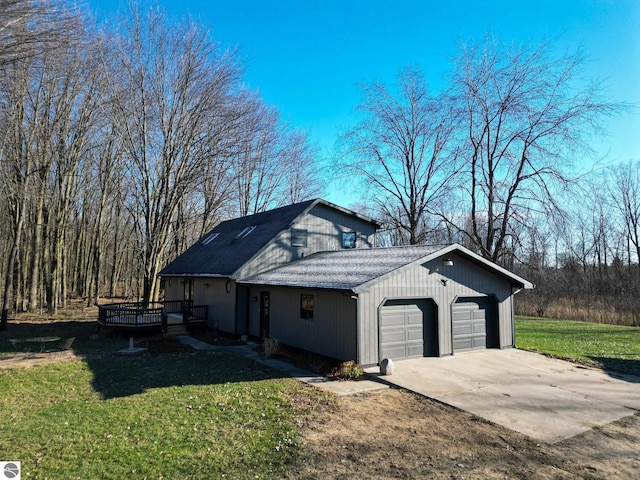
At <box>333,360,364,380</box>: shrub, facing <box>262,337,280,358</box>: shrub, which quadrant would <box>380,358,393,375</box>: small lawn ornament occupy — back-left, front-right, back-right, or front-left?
back-right

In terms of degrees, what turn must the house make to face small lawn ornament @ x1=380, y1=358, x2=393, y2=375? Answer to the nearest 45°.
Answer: approximately 45° to its left

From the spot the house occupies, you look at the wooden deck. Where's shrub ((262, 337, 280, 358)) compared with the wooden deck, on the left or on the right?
left

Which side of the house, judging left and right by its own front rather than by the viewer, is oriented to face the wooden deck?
right
